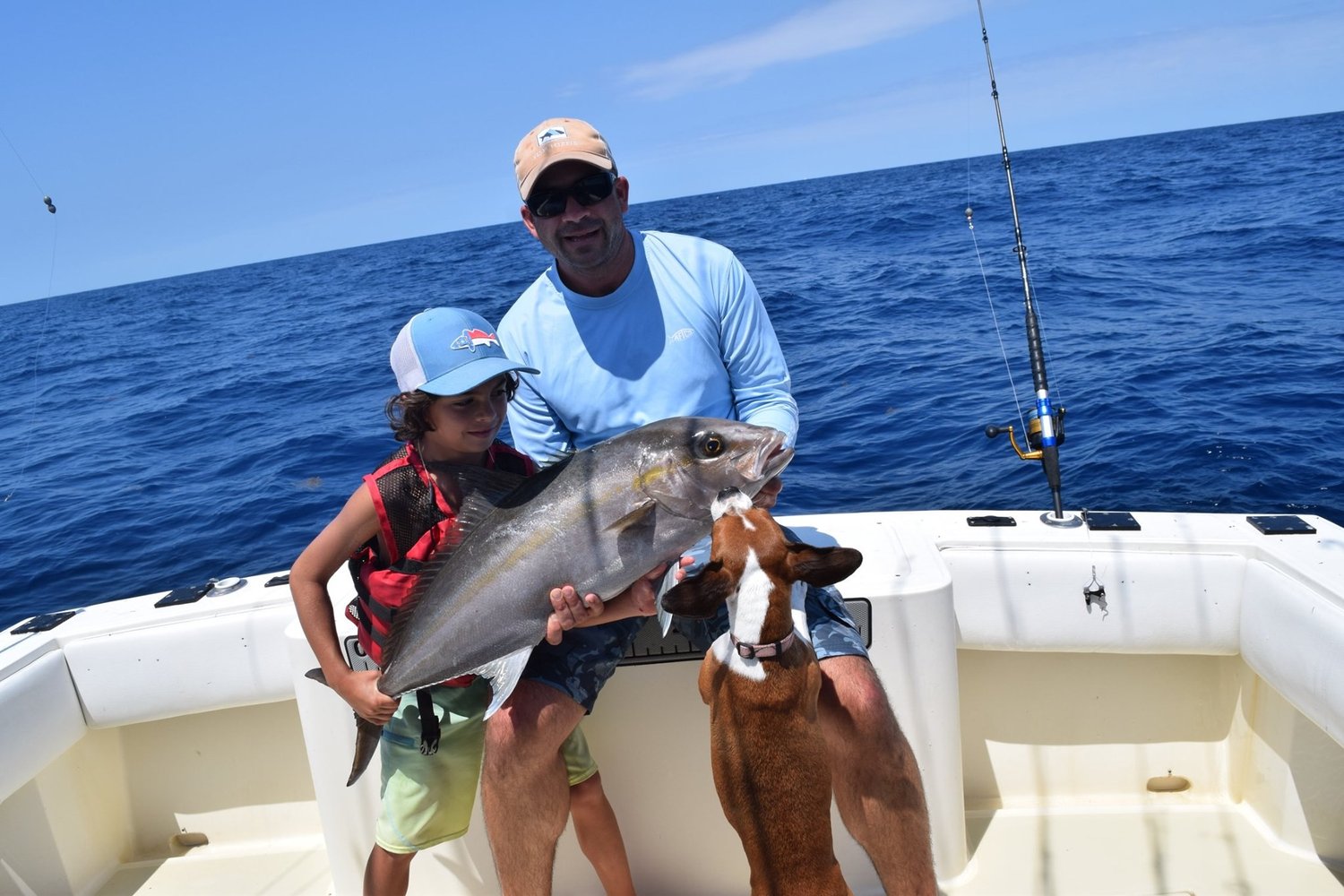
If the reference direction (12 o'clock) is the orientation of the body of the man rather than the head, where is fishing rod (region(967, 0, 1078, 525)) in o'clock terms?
The fishing rod is roughly at 8 o'clock from the man.

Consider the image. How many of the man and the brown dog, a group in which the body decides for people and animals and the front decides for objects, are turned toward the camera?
1

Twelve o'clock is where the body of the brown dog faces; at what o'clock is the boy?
The boy is roughly at 10 o'clock from the brown dog.

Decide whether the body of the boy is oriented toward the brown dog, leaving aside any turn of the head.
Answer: yes

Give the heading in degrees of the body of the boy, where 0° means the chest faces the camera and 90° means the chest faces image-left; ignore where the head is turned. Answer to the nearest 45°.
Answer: approximately 315°

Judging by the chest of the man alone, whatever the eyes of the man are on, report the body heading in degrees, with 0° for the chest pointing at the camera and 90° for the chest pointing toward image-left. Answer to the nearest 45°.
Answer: approximately 0°

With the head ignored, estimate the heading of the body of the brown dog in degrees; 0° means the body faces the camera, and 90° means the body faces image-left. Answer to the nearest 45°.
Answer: approximately 180°

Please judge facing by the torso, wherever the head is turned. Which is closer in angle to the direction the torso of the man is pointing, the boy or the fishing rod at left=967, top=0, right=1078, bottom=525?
the boy

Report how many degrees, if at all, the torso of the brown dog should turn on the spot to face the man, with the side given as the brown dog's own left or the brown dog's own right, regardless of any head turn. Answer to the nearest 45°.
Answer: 0° — it already faces them

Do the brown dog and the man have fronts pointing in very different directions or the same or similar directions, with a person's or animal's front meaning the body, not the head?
very different directions
